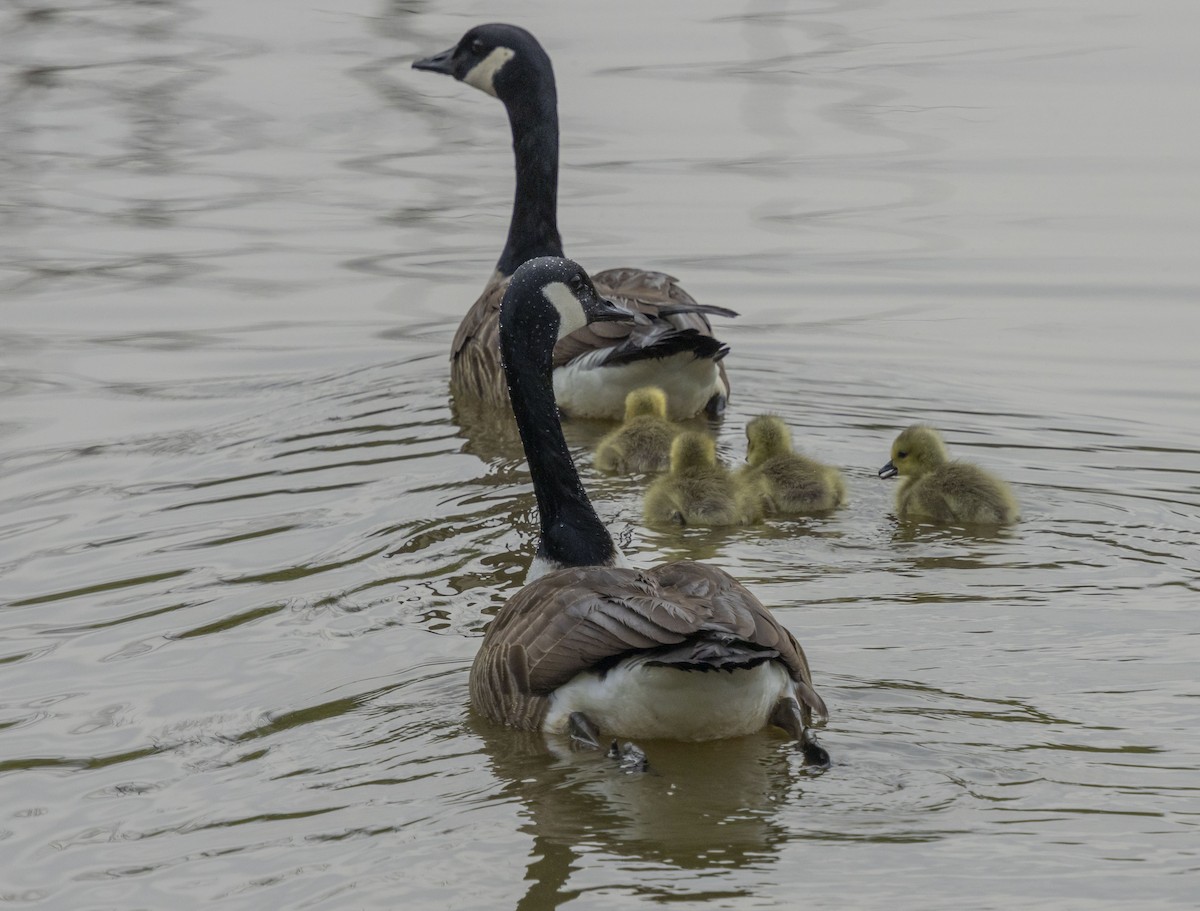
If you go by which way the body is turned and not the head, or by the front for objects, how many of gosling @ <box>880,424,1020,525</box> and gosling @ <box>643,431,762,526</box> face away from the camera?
1

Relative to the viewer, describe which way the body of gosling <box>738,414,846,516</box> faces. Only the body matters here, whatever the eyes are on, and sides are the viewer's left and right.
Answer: facing away from the viewer and to the left of the viewer

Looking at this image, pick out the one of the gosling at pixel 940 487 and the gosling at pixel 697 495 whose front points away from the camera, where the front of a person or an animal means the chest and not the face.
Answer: the gosling at pixel 697 495

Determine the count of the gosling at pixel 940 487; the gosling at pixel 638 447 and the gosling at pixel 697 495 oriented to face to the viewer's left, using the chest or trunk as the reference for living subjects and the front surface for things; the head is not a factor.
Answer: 1

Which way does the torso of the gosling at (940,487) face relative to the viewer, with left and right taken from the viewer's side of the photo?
facing to the left of the viewer

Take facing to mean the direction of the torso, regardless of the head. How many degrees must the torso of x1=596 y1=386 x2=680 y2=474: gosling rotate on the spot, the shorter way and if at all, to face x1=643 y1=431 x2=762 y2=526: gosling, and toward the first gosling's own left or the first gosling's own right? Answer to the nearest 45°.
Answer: approximately 135° to the first gosling's own right

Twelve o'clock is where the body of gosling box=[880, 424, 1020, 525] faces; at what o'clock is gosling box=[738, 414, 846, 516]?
gosling box=[738, 414, 846, 516] is roughly at 12 o'clock from gosling box=[880, 424, 1020, 525].

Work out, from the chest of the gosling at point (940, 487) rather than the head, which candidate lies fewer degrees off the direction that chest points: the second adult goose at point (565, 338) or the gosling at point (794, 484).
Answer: the gosling

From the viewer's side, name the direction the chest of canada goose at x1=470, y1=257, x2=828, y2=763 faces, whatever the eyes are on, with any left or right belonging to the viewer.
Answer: facing away from the viewer and to the left of the viewer

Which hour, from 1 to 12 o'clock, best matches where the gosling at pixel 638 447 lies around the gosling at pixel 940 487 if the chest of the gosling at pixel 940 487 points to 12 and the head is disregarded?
the gosling at pixel 638 447 is roughly at 1 o'clock from the gosling at pixel 940 487.

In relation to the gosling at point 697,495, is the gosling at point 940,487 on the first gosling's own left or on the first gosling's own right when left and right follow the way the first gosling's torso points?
on the first gosling's own right

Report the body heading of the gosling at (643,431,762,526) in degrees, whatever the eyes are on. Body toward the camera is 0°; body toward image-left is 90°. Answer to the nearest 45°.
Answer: approximately 180°

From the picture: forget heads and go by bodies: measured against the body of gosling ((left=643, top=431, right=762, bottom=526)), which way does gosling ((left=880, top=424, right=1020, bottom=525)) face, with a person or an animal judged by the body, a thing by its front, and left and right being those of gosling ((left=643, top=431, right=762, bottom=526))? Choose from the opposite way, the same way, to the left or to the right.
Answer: to the left
